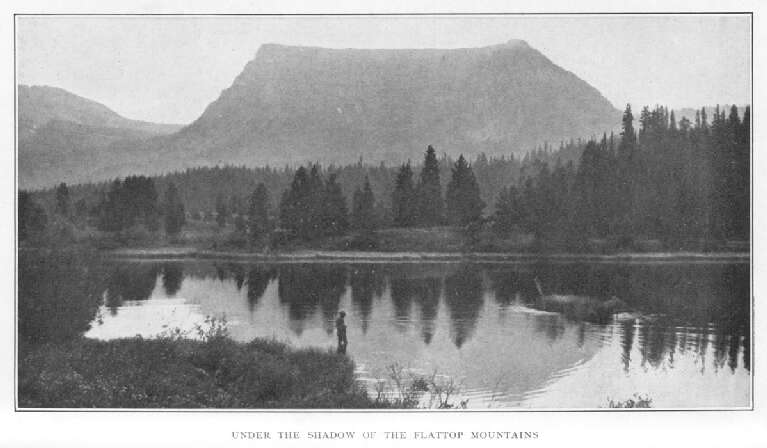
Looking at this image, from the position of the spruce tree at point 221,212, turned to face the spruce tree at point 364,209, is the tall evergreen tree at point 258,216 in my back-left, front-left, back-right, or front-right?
front-right
